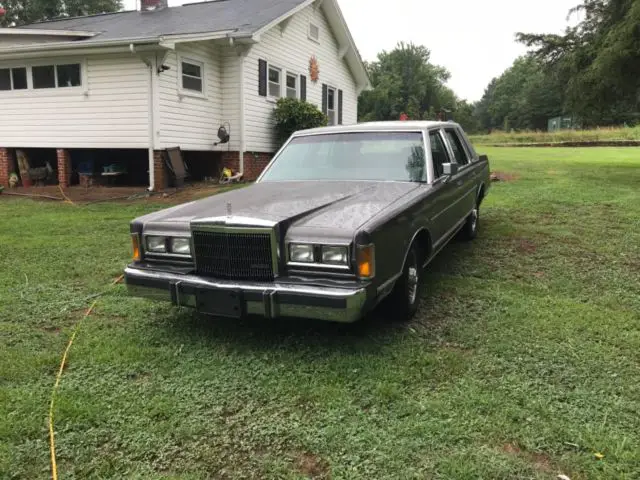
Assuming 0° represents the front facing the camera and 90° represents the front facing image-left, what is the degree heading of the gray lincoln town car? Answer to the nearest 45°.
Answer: approximately 45°

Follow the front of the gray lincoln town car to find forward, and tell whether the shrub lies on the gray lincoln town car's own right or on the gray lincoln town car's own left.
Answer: on the gray lincoln town car's own right

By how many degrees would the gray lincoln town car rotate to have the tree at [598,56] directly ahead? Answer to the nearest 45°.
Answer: approximately 180°

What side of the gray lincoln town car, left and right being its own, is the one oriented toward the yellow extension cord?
front

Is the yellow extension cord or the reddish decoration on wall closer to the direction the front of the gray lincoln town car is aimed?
the yellow extension cord

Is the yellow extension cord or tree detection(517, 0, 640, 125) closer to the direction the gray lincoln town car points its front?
the yellow extension cord

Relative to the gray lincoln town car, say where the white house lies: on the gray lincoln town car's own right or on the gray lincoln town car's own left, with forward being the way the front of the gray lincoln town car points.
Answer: on the gray lincoln town car's own right
